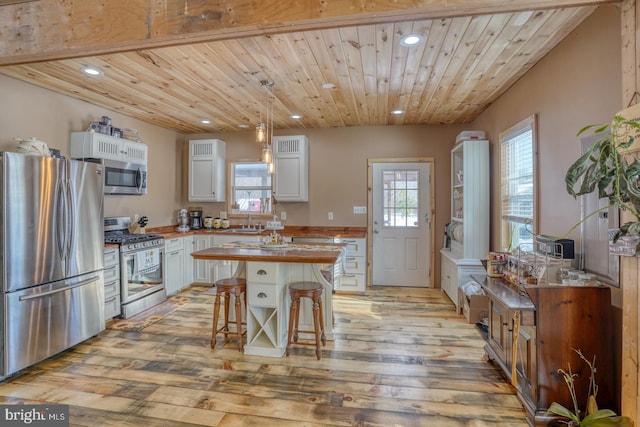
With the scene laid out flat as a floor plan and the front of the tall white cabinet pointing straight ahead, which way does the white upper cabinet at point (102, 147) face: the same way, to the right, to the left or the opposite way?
the opposite way

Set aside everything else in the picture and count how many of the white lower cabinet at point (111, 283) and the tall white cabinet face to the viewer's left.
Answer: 1

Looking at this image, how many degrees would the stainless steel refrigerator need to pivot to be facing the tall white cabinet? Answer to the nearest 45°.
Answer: approximately 45° to its left

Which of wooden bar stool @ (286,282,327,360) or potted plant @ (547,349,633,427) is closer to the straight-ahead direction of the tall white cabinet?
the wooden bar stool

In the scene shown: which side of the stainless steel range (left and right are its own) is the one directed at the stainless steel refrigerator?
right

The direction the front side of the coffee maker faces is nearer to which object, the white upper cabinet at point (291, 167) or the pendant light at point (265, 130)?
the pendant light

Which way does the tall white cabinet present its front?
to the viewer's left
